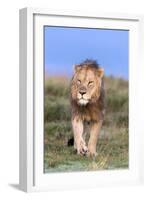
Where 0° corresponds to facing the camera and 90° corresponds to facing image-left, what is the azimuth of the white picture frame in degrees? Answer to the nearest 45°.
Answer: approximately 315°
